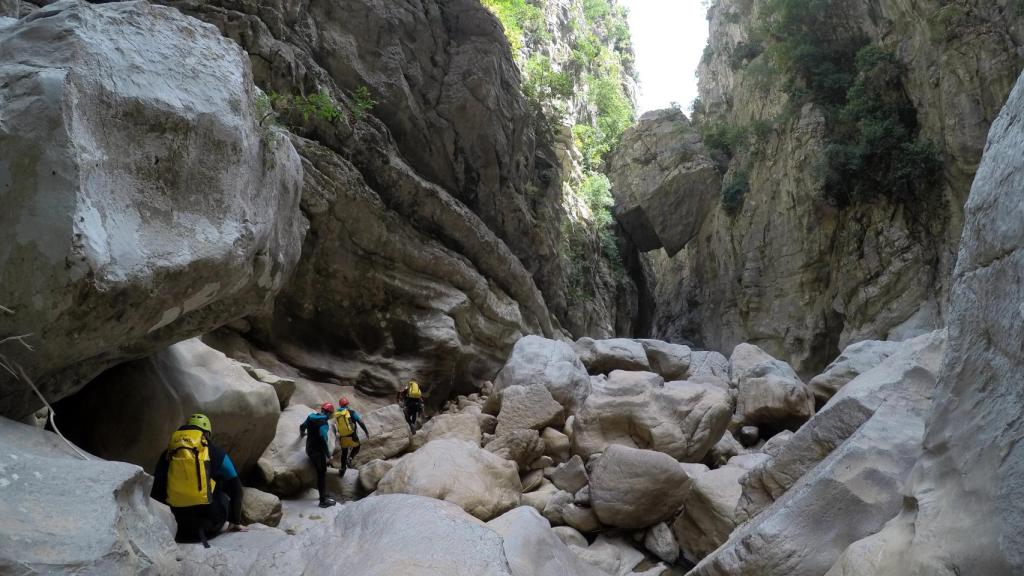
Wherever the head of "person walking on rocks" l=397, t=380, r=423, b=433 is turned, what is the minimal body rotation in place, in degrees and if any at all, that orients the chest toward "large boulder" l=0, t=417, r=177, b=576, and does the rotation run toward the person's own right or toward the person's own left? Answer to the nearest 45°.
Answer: approximately 180°

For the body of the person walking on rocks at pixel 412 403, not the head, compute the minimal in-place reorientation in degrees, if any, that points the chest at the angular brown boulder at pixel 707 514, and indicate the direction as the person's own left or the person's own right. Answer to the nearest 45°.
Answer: approximately 135° to the person's own right

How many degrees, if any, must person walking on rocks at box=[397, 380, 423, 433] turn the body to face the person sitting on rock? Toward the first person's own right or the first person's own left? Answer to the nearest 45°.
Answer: approximately 180°

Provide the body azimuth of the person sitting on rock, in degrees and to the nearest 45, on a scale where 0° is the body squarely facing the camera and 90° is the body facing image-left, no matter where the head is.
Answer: approximately 225°

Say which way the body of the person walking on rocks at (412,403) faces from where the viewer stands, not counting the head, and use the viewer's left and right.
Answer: facing away from the viewer

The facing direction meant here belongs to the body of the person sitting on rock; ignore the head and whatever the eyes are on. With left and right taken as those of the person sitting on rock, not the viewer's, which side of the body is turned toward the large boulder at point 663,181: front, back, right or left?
front

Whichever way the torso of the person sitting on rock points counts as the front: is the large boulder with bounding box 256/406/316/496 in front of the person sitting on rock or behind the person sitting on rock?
in front

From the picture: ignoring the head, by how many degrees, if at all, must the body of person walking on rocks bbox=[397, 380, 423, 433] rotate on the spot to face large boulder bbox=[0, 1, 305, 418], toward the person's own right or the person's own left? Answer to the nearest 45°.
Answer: approximately 180°

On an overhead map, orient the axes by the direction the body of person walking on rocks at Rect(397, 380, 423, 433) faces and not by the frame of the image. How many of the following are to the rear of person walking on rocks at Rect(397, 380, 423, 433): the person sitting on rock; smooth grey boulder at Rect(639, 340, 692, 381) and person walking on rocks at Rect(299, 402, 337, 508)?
2

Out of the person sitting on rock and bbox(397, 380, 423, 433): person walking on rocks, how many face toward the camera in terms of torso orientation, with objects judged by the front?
0

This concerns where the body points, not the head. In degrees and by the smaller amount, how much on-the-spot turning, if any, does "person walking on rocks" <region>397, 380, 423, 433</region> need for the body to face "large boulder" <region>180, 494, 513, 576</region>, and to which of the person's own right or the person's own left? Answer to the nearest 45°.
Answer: approximately 180°

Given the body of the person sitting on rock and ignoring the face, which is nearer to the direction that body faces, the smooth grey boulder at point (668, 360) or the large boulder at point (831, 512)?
the smooth grey boulder

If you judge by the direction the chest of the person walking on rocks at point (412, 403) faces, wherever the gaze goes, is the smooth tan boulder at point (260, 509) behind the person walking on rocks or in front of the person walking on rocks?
behind
